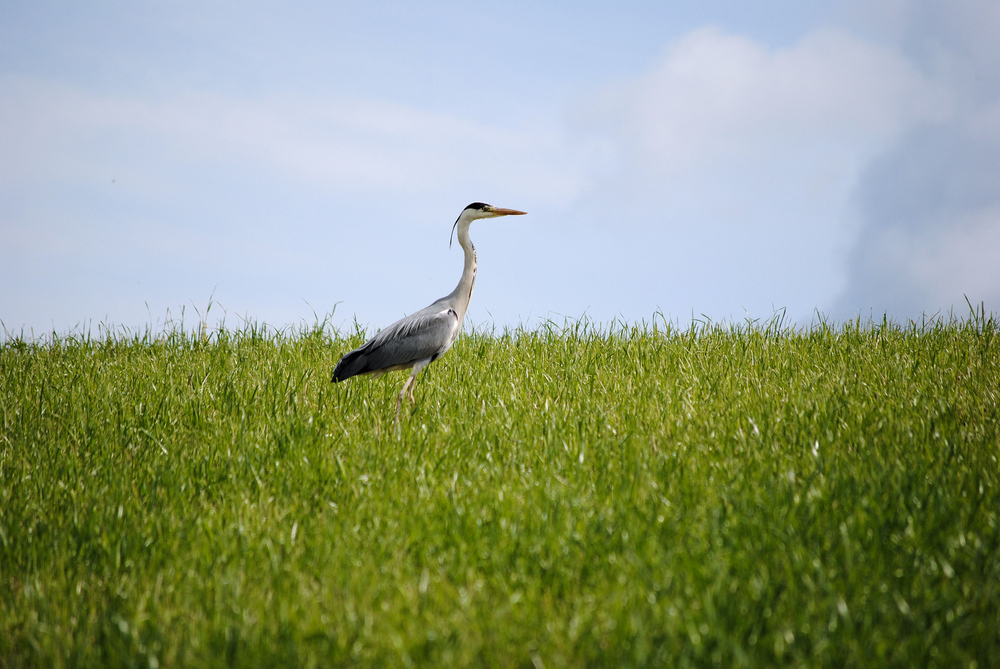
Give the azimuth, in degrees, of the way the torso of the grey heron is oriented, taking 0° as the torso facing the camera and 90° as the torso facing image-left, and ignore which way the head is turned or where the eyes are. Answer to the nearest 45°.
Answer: approximately 270°
